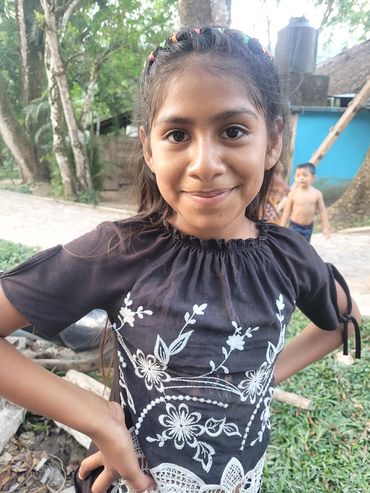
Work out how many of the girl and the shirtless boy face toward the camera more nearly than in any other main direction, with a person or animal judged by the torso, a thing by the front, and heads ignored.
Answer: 2

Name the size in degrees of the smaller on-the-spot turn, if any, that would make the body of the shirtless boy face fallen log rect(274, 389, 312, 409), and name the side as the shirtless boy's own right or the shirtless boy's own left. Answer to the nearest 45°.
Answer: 0° — they already face it

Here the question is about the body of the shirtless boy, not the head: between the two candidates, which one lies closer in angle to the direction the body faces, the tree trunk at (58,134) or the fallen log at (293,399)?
the fallen log

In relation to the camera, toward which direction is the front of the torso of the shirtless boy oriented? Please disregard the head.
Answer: toward the camera

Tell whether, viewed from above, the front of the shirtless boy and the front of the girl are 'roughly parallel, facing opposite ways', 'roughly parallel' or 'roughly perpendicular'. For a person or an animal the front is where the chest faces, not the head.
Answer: roughly parallel

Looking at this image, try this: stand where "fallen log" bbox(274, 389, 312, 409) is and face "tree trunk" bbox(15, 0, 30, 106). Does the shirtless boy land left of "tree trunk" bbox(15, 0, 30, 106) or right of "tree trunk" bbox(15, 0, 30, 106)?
right

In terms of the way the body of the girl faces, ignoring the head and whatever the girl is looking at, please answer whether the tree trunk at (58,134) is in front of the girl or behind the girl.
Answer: behind

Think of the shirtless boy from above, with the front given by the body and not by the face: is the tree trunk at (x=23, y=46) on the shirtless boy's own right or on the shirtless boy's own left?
on the shirtless boy's own right

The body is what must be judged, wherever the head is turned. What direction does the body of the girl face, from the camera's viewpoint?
toward the camera

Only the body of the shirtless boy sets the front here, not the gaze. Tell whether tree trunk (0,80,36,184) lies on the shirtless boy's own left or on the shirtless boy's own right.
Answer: on the shirtless boy's own right

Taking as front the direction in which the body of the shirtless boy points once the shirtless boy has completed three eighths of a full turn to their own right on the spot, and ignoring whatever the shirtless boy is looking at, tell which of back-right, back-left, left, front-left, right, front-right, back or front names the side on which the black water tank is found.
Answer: front-right
